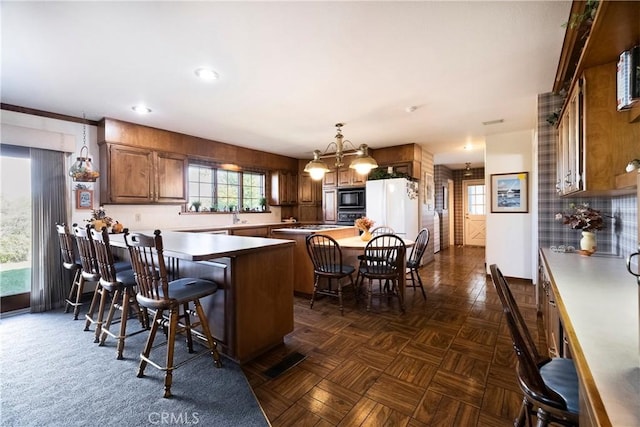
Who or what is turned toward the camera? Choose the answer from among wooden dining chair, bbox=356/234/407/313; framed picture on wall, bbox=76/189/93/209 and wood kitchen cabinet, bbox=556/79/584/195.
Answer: the framed picture on wall

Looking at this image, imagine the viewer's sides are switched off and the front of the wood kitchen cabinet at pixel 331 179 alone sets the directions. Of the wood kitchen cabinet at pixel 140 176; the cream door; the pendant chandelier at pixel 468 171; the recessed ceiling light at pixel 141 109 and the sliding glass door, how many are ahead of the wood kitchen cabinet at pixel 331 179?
3

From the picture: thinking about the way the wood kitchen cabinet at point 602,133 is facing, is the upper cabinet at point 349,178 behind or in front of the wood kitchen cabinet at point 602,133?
in front

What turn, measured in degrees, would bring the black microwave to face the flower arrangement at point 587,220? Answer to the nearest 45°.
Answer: approximately 45° to its left

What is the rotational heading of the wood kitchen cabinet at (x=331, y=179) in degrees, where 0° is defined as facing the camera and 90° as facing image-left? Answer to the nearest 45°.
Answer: approximately 45°

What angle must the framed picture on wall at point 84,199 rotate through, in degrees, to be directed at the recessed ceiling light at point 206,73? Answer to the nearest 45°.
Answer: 0° — it already faces it

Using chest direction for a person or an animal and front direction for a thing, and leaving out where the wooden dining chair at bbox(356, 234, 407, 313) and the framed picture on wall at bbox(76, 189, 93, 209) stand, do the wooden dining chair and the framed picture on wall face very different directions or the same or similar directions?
very different directions

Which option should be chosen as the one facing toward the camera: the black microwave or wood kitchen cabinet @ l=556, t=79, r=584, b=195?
the black microwave

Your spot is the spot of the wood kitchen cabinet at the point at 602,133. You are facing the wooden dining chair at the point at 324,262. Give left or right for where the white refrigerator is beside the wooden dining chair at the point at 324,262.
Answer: right

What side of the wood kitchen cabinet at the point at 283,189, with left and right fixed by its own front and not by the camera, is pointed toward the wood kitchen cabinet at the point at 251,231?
right

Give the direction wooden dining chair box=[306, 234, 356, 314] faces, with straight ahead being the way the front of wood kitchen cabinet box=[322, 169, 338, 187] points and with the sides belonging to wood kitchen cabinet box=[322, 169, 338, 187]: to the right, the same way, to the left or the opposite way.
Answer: the opposite way

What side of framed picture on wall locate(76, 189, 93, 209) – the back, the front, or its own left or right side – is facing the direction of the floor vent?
front

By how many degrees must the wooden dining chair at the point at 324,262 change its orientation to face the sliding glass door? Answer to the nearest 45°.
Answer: approximately 135° to its left

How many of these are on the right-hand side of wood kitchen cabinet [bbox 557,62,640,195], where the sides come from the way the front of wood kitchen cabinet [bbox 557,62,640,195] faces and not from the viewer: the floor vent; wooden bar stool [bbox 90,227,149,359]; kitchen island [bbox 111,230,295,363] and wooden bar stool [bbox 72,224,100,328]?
0

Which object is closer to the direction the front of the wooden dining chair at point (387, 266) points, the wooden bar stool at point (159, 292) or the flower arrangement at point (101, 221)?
the flower arrangement

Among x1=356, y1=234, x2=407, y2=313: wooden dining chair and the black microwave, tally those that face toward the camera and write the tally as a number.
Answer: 1

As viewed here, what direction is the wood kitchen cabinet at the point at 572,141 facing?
to the viewer's left

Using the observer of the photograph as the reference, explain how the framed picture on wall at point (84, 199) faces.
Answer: facing the viewer

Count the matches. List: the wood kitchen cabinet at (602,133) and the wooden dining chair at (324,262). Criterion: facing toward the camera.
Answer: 0

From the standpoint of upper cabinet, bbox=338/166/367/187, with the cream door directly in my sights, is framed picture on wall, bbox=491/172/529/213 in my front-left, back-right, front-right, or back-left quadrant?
front-right

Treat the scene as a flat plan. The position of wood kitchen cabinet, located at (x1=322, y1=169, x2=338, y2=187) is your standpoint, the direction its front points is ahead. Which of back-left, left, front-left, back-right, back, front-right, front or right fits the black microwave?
left
